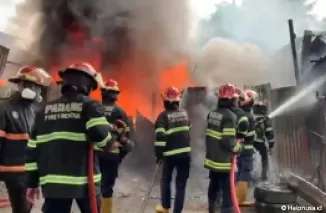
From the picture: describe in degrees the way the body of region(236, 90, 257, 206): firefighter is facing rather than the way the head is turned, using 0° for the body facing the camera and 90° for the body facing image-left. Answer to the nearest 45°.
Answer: approximately 270°

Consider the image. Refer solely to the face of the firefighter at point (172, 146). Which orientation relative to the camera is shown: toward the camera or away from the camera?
away from the camera

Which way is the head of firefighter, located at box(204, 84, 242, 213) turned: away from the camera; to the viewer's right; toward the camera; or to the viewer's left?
away from the camera

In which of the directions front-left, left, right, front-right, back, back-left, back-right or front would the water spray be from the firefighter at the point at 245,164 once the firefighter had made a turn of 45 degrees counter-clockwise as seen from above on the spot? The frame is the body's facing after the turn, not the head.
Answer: front

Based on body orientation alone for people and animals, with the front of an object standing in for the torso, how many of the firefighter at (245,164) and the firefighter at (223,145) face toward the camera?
0

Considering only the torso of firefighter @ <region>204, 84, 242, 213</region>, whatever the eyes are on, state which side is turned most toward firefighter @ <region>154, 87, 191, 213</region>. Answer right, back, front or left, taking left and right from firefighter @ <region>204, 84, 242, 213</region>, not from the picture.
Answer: left

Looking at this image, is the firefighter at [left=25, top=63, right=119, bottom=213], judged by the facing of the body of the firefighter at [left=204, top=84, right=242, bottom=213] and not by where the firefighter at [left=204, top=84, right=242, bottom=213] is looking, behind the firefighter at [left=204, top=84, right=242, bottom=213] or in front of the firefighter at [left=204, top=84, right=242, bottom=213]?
behind

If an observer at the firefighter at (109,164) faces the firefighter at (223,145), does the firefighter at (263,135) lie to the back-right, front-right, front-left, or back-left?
front-left

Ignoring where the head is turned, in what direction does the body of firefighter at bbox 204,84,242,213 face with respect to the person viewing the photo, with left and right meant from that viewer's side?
facing away from the viewer and to the right of the viewer

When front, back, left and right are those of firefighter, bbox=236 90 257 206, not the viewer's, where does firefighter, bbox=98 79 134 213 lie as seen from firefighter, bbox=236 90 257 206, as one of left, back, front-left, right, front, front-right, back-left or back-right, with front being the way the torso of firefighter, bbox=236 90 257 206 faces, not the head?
back-right

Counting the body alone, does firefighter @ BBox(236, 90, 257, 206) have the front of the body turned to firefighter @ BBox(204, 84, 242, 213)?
no

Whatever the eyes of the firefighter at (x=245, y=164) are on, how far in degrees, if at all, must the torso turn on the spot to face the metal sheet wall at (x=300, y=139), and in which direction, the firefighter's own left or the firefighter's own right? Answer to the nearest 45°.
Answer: approximately 45° to the firefighter's own left

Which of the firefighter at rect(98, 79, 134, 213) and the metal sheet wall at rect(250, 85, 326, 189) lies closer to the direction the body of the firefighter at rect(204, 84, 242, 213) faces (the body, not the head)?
the metal sheet wall

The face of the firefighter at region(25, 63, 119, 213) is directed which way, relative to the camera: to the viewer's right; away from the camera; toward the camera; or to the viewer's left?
away from the camera

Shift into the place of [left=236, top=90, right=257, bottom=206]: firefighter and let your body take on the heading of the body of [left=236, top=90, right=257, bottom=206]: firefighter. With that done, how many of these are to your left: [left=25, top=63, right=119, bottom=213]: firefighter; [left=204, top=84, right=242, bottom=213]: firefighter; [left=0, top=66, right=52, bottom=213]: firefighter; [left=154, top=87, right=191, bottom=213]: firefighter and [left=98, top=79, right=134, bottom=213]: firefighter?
0
